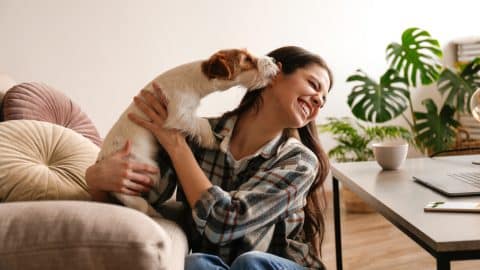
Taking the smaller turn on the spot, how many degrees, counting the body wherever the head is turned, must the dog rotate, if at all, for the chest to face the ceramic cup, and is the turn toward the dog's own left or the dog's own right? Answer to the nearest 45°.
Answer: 0° — it already faces it

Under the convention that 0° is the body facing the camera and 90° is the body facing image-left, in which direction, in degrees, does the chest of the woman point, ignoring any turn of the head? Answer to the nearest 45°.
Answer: approximately 45°

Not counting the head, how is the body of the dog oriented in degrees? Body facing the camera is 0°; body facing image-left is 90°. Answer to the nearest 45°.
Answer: approximately 270°

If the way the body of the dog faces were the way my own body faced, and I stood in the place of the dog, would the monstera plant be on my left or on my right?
on my left

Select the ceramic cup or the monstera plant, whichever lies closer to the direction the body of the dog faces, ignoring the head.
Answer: the ceramic cup

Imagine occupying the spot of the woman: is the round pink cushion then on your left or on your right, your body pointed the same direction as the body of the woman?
on your right

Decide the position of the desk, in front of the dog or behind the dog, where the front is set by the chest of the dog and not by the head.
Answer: in front

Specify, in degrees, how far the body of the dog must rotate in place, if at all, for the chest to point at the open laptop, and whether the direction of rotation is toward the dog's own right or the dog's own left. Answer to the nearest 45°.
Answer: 0° — it already faces it

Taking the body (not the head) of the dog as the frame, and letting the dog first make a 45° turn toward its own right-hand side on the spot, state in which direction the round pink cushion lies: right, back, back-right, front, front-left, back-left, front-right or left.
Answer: back
